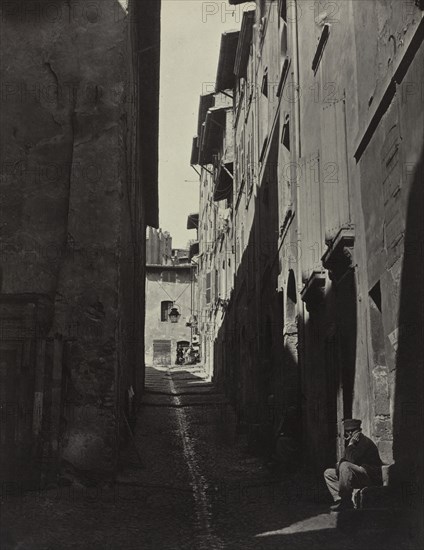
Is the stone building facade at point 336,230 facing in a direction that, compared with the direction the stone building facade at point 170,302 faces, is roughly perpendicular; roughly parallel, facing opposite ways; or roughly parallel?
roughly perpendicular

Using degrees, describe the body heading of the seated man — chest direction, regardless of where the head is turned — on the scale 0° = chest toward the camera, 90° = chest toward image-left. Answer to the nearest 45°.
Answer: approximately 45°

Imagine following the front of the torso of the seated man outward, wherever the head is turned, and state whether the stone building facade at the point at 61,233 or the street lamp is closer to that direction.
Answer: the stone building facade

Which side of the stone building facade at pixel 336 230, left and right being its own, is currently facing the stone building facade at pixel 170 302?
right

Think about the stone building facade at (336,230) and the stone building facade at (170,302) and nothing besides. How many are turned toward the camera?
1

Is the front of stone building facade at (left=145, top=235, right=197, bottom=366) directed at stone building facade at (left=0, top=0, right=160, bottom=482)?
yes

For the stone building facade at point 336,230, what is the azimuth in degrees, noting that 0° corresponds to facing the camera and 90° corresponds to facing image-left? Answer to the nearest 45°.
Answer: approximately 90°

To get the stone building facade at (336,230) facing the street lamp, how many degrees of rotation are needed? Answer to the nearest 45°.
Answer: approximately 90° to its right

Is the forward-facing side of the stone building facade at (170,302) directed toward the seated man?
yes

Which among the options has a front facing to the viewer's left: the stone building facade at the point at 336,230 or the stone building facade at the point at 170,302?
the stone building facade at the point at 336,230
